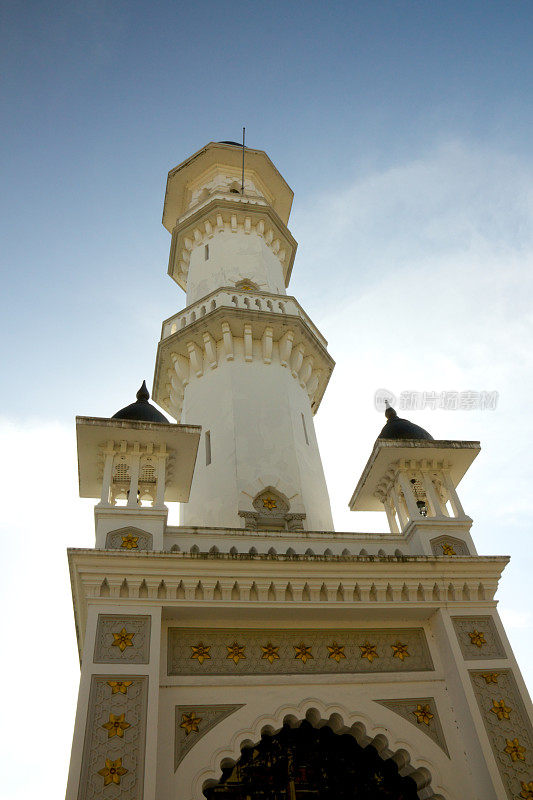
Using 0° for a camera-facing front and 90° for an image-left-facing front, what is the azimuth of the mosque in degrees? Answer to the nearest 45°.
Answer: approximately 0°
